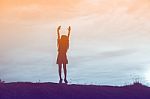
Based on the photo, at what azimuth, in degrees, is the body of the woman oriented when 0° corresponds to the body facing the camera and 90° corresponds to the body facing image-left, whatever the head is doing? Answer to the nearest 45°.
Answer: approximately 180°
